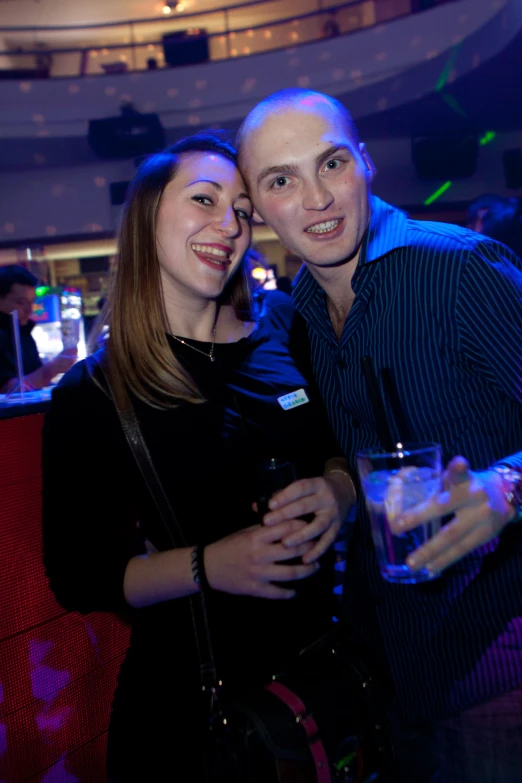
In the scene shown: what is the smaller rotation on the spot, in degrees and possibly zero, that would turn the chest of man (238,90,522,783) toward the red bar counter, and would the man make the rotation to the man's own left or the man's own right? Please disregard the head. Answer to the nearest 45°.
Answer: approximately 45° to the man's own right

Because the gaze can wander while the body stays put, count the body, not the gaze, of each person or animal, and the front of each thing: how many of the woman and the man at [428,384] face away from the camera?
0

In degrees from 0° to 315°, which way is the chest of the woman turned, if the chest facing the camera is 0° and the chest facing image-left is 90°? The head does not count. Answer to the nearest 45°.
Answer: approximately 315°

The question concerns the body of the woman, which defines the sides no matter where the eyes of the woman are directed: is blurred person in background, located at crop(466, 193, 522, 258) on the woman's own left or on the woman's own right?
on the woman's own left

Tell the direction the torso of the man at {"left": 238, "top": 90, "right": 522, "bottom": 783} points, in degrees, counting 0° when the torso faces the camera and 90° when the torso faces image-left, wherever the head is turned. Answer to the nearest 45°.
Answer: approximately 45°
